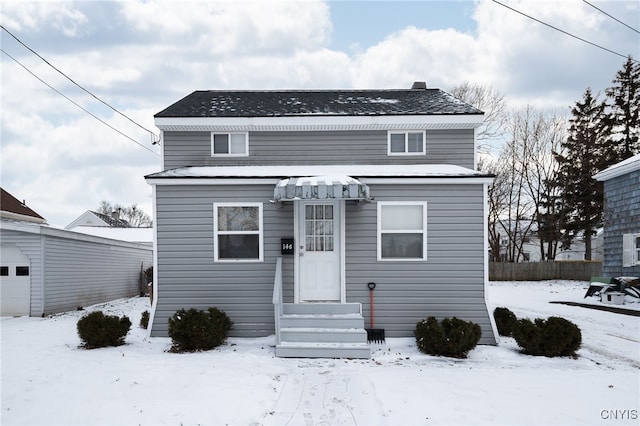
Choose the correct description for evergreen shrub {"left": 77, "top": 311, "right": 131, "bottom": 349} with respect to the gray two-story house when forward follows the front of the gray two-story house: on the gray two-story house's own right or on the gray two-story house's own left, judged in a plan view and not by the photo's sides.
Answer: on the gray two-story house's own right

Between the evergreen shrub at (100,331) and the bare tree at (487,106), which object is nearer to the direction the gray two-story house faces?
the evergreen shrub

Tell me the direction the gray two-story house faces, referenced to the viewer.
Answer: facing the viewer

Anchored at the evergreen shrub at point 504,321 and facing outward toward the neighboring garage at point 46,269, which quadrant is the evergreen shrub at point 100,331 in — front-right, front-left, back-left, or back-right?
front-left

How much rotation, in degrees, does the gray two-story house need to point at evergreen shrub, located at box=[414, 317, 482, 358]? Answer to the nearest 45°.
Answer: approximately 45° to its left

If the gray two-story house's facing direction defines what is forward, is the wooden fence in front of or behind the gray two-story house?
behind

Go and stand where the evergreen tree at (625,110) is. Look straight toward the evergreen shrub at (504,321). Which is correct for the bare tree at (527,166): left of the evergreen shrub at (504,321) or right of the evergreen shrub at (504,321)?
right

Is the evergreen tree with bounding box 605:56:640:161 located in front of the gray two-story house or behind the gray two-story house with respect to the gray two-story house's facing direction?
behind
